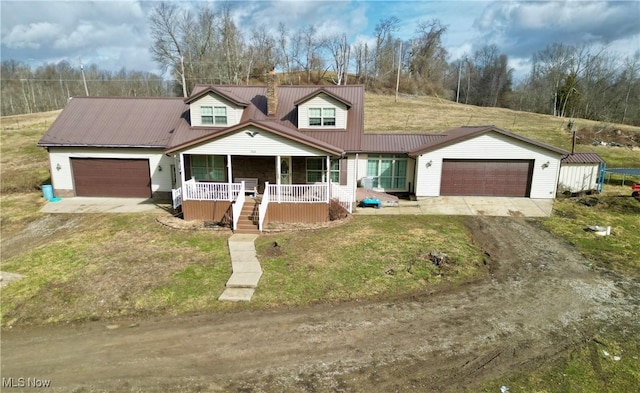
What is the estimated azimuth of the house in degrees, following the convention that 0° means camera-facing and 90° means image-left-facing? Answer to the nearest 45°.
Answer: approximately 0°

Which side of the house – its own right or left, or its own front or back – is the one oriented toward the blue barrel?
right

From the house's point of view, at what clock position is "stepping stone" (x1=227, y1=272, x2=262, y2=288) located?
The stepping stone is roughly at 12 o'clock from the house.

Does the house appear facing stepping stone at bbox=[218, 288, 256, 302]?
yes

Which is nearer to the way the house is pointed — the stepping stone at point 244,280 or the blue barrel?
the stepping stone

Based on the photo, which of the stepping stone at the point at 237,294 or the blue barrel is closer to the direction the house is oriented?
the stepping stone
